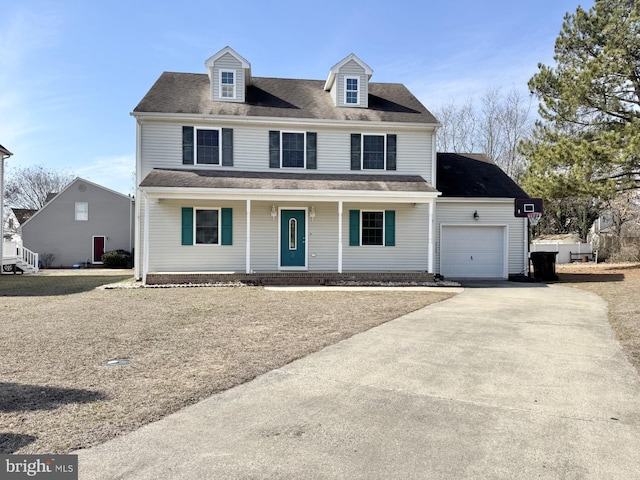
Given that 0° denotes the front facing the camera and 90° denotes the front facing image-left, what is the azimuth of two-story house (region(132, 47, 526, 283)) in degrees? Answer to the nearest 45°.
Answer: approximately 0°

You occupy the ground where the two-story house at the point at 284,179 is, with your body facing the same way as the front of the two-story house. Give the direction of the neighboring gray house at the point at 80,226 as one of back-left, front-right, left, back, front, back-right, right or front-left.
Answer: back-right

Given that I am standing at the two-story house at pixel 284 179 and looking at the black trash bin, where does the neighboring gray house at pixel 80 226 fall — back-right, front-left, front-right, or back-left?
back-left

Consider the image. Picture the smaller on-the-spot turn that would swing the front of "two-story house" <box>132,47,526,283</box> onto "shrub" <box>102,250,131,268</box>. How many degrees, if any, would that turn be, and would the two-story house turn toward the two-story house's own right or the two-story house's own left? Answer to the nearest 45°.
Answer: approximately 135° to the two-story house's own right

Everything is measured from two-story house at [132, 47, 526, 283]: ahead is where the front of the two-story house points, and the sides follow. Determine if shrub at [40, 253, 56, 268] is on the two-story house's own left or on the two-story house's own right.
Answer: on the two-story house's own right

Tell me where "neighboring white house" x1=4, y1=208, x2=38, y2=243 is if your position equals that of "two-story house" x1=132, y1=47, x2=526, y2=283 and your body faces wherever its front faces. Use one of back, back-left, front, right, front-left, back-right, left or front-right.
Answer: back-right

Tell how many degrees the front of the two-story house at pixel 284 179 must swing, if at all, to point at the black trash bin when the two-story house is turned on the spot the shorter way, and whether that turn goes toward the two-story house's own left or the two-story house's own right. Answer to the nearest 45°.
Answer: approximately 90° to the two-story house's own left
